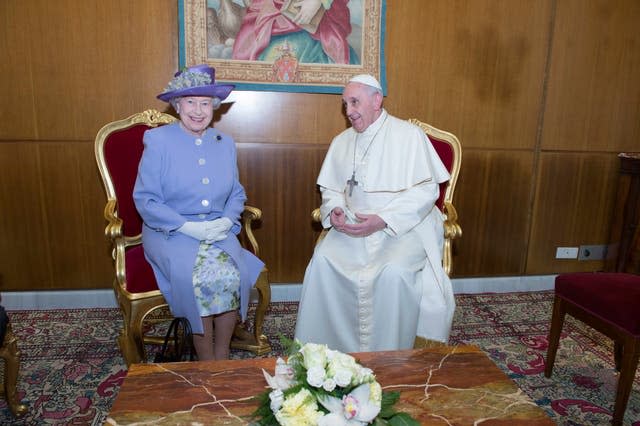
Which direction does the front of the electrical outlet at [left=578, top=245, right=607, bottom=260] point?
toward the camera

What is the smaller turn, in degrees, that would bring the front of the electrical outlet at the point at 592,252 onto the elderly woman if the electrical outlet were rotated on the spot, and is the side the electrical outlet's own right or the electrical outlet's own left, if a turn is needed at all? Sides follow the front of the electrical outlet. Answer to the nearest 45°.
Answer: approximately 45° to the electrical outlet's own right

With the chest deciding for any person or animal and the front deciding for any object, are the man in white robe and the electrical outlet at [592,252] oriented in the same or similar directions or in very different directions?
same or similar directions

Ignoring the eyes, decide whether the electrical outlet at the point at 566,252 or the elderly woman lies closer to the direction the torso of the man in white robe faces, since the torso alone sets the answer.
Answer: the elderly woman

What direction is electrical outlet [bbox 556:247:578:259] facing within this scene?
toward the camera

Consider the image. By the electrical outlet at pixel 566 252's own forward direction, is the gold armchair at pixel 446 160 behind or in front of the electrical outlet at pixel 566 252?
in front

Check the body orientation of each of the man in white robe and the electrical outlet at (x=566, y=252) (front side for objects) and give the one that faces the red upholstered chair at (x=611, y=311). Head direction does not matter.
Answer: the electrical outlet

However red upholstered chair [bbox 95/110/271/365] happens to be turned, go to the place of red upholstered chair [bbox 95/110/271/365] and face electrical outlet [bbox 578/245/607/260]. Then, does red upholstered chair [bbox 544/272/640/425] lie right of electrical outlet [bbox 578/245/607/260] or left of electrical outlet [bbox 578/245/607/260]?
right

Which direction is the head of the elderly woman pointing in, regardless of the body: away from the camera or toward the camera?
toward the camera

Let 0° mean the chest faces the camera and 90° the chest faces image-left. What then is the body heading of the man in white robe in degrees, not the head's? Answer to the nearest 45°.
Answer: approximately 45°

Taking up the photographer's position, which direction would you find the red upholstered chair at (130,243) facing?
facing the viewer and to the right of the viewer

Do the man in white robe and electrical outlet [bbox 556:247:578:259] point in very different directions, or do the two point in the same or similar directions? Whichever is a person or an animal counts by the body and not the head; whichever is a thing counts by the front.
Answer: same or similar directions

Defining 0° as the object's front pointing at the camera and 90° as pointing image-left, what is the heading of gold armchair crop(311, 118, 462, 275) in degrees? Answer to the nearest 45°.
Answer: approximately 45°

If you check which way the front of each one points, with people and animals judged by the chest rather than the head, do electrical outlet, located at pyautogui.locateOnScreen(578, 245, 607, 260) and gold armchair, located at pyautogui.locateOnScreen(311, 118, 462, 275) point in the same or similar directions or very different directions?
same or similar directions

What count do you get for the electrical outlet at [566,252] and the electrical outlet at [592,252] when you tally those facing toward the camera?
2
